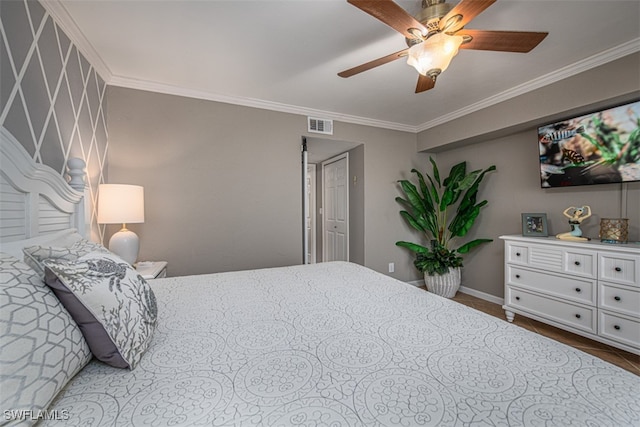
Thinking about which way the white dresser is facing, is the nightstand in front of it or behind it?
in front

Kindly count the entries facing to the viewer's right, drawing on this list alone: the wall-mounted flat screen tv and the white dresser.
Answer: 0

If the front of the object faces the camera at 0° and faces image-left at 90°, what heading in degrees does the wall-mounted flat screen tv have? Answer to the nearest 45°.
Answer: approximately 45°

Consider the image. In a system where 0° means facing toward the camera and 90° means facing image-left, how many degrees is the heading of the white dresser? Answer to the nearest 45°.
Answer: approximately 45°

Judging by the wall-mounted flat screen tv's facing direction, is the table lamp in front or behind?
in front

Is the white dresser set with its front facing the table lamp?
yes

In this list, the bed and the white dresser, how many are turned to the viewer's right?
1

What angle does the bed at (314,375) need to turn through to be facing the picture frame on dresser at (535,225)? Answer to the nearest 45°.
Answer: approximately 45° to its left

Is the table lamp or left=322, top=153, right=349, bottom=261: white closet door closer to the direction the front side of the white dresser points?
the table lamp

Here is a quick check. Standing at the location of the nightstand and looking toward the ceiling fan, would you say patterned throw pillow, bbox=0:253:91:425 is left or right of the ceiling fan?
right

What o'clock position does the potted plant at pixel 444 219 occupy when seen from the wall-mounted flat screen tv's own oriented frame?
The potted plant is roughly at 2 o'clock from the wall-mounted flat screen tv.

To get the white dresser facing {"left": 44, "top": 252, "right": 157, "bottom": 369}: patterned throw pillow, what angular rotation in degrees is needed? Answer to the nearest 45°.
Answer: approximately 45° to its left

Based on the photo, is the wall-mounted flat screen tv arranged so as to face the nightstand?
yes

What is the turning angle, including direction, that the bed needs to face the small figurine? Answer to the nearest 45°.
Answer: approximately 45° to its left

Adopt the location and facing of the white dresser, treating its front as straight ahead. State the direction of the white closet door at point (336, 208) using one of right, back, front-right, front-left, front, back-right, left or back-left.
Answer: front-right

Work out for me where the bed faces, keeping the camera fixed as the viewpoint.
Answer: facing to the right of the viewer
